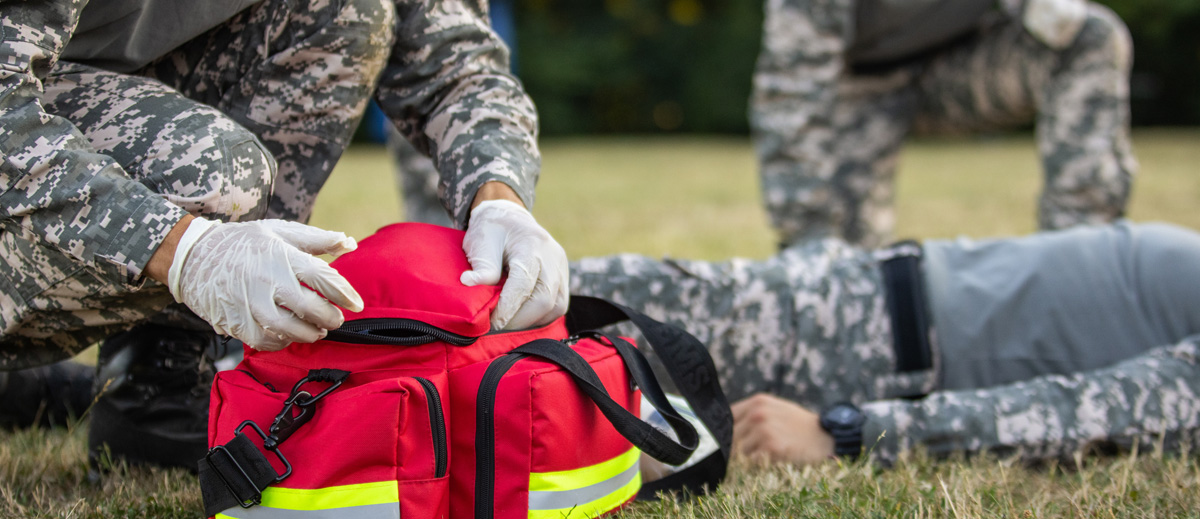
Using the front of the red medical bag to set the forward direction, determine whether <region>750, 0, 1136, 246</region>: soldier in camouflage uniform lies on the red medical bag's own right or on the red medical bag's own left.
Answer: on the red medical bag's own left

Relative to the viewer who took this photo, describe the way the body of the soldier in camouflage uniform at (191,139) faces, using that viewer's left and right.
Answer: facing the viewer and to the right of the viewer

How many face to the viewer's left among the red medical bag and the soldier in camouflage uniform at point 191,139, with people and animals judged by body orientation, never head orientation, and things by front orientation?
0

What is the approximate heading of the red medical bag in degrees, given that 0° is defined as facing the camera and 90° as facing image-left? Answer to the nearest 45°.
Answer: approximately 315°

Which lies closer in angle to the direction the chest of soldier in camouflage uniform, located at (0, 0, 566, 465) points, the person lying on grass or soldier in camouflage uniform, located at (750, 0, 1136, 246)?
the person lying on grass

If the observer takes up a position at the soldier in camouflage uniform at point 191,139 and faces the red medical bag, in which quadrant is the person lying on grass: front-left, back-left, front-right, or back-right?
front-left

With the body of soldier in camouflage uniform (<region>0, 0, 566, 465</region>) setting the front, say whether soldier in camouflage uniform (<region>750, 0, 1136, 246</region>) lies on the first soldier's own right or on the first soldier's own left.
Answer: on the first soldier's own left
